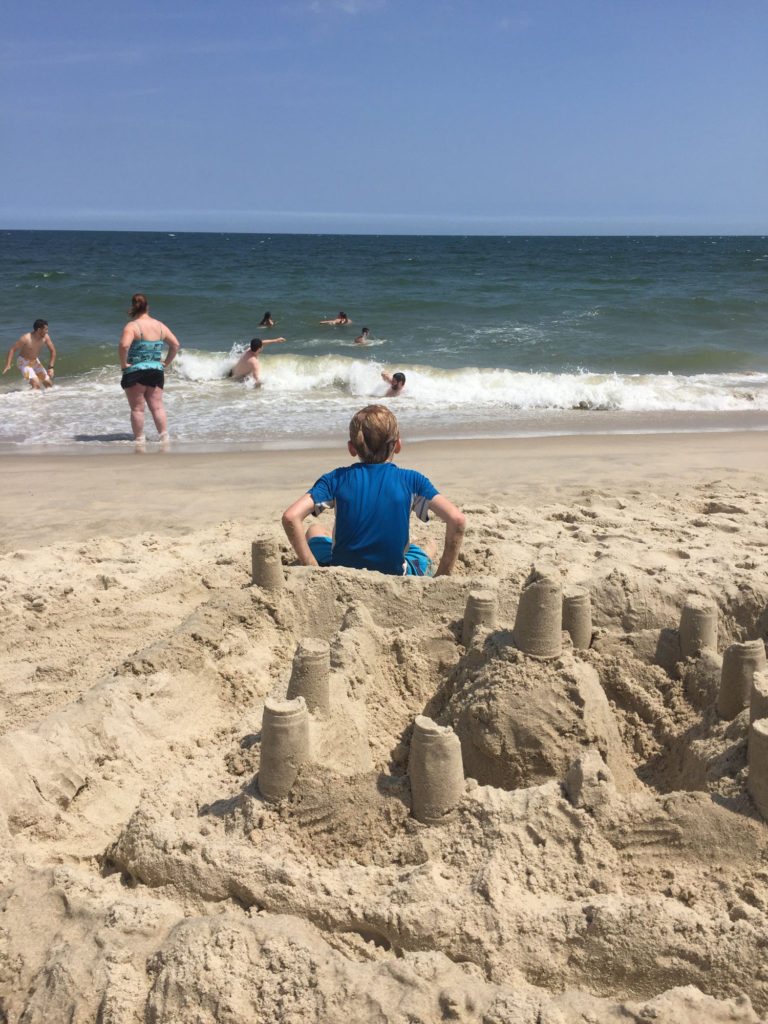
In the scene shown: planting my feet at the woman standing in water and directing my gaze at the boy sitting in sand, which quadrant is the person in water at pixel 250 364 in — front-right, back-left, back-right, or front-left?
back-left

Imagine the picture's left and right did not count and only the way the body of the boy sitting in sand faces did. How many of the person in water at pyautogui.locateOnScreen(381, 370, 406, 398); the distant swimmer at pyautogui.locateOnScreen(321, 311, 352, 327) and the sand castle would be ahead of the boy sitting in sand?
2

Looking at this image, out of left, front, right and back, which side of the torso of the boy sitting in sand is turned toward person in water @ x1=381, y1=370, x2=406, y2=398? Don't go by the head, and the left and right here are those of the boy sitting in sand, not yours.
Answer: front

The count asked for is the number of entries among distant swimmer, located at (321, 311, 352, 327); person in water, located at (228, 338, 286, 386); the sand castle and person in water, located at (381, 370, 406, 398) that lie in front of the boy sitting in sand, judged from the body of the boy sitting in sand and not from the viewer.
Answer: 3

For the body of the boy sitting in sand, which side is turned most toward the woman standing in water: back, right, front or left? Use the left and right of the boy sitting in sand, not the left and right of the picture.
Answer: front

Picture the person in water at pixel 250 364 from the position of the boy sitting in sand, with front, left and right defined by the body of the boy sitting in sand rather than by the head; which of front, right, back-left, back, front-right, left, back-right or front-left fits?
front

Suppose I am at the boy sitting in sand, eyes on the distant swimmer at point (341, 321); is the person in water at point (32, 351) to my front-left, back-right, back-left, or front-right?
front-left

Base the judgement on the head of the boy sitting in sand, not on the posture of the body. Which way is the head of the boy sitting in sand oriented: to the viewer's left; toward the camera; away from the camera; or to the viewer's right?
away from the camera

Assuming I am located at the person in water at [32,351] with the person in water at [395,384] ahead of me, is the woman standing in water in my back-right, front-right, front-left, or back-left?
front-right

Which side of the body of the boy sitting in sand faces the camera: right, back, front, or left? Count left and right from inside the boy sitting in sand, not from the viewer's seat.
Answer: back

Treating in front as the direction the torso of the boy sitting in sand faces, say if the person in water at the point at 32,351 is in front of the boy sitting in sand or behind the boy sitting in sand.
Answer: in front

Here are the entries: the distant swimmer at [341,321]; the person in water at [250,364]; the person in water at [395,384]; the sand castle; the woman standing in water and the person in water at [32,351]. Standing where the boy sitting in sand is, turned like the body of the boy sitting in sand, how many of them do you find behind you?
1

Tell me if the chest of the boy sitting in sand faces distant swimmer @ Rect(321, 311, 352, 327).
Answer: yes

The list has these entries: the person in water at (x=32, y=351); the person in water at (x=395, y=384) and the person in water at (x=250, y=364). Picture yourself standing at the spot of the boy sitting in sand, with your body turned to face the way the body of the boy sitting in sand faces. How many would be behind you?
0

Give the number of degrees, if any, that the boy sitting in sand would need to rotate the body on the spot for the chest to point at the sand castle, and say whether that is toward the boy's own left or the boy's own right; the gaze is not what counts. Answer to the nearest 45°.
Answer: approximately 180°
